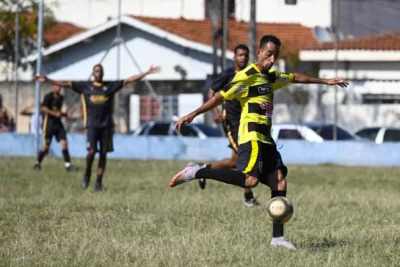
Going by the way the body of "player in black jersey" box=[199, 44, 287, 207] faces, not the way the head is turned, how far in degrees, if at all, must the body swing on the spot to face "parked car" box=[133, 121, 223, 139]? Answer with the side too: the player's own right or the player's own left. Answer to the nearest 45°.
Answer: approximately 135° to the player's own left

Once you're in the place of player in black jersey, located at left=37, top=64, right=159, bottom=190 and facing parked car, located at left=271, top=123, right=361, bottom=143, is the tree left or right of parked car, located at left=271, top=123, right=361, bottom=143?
left

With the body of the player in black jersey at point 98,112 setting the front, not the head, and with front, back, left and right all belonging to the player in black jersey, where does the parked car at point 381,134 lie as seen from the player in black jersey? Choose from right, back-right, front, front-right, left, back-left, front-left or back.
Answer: back-left

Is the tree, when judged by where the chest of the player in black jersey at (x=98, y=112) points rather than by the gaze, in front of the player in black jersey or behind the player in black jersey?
behind

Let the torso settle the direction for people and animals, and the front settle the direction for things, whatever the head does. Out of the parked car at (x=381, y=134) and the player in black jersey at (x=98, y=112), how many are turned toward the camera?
1
